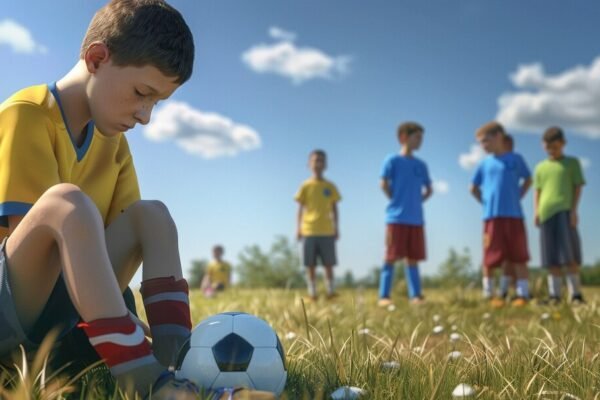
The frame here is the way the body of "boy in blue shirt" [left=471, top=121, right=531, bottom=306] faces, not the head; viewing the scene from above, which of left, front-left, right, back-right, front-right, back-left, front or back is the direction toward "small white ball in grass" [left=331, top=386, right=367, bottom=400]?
front

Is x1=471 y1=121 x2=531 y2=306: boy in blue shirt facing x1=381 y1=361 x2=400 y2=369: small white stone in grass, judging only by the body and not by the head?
yes

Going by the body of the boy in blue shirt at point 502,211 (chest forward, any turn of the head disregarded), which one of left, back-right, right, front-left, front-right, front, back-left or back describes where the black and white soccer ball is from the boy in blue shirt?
front

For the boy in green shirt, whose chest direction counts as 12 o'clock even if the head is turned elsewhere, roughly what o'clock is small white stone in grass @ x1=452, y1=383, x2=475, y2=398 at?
The small white stone in grass is roughly at 12 o'clock from the boy in green shirt.

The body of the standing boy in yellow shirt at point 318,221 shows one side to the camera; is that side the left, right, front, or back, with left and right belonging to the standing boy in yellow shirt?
front

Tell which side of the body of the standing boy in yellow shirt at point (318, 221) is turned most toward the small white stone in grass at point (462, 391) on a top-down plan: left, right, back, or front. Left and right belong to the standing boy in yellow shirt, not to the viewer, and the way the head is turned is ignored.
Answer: front

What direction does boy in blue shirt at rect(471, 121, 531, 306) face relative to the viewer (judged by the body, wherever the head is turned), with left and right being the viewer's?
facing the viewer

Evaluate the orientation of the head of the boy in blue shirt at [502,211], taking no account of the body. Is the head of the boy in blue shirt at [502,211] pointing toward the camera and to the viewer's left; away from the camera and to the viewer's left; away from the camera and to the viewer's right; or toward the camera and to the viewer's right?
toward the camera and to the viewer's left

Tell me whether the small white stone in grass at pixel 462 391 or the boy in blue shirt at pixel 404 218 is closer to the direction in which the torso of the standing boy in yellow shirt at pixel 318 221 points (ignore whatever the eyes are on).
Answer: the small white stone in grass

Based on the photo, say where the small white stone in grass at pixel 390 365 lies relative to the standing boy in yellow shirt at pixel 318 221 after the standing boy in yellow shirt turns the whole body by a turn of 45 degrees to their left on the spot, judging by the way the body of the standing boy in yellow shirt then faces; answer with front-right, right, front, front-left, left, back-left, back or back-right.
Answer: front-right
